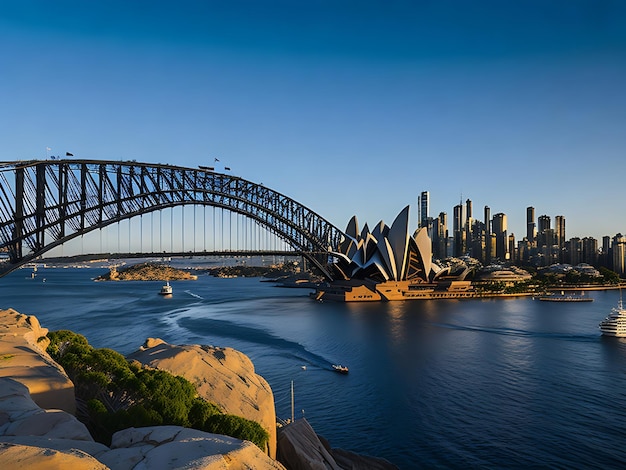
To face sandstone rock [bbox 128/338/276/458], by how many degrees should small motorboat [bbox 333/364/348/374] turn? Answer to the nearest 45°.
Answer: approximately 45° to its right

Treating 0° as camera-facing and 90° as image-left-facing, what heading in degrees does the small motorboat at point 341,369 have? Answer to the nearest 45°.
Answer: approximately 315°

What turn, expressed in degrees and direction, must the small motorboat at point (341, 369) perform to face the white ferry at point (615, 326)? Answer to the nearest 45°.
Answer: approximately 90° to its left

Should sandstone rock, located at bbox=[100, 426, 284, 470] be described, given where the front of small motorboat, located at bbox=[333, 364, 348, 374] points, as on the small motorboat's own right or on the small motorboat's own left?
on the small motorboat's own right
